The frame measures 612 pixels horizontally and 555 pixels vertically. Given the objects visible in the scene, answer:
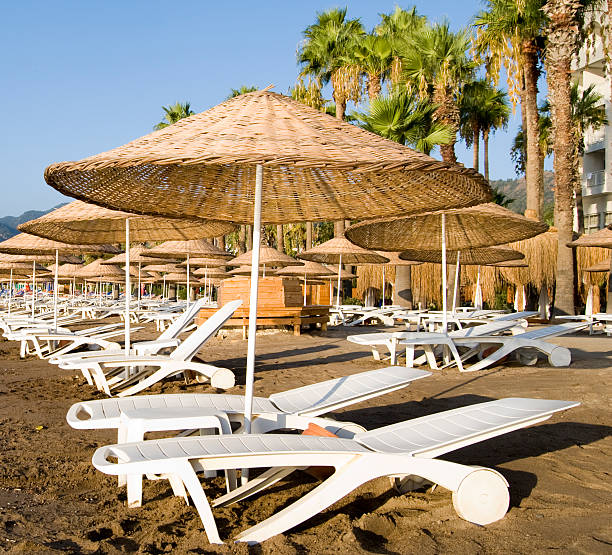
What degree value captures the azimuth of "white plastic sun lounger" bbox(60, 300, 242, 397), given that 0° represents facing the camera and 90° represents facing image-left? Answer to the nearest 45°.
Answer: approximately 90°

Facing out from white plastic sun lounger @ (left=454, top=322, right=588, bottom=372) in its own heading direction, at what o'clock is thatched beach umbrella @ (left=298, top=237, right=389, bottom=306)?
The thatched beach umbrella is roughly at 2 o'clock from the white plastic sun lounger.

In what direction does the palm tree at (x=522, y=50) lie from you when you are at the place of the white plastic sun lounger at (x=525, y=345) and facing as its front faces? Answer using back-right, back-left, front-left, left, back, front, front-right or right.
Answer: right

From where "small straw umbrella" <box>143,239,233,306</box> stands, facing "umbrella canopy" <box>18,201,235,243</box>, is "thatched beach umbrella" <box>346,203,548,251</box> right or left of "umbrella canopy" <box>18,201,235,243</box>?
left

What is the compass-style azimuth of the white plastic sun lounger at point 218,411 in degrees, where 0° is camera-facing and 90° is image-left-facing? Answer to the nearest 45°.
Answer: approximately 90°

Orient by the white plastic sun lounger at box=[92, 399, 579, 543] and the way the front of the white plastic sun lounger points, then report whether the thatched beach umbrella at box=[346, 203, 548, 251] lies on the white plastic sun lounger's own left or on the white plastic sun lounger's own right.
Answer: on the white plastic sun lounger's own right

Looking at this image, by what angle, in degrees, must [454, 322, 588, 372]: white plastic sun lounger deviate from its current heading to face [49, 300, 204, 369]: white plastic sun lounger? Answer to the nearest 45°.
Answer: approximately 45° to its left

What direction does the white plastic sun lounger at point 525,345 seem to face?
to the viewer's left

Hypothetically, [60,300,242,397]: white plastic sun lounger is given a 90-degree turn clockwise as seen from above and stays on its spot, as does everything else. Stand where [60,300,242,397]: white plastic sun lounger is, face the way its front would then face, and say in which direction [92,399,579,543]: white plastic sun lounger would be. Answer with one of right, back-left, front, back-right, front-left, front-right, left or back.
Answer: back

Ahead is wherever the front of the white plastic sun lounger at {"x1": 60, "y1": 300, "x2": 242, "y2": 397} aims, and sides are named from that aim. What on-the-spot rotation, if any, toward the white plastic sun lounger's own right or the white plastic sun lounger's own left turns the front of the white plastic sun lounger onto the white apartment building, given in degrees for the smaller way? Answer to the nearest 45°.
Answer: approximately 135° to the white plastic sun lounger's own right

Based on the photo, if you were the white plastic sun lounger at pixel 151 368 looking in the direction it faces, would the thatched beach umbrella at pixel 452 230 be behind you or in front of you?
behind

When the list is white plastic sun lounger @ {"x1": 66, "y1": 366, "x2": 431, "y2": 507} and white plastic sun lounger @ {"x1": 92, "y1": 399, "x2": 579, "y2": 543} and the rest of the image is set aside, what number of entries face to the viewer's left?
2
